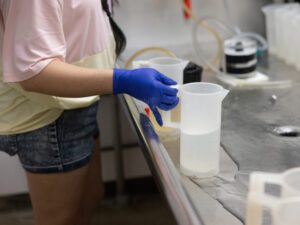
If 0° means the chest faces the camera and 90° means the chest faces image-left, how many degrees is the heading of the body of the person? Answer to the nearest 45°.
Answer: approximately 270°

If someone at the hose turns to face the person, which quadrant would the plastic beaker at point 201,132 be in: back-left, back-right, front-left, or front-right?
front-left

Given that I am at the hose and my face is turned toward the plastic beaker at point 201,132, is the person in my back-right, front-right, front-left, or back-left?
front-right

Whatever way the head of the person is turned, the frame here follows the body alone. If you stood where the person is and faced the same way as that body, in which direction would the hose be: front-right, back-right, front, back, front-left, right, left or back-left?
front-left
